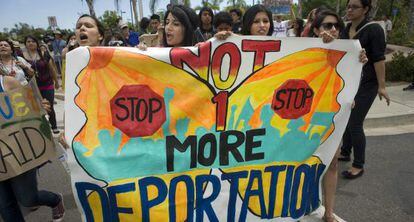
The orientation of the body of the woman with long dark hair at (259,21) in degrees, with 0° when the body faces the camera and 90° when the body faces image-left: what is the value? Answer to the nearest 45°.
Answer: approximately 0°

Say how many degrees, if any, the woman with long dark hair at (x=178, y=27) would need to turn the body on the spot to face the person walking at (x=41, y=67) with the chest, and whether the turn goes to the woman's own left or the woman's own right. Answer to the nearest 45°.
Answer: approximately 90° to the woman's own right

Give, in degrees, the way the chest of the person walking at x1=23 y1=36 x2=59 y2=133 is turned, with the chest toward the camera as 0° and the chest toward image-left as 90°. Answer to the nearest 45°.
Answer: approximately 45°

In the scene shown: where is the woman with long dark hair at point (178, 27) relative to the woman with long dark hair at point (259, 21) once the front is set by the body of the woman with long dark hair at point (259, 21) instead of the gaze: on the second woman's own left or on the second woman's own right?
on the second woman's own right

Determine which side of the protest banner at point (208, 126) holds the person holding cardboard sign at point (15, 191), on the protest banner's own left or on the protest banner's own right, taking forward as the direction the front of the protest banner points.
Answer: on the protest banner's own right

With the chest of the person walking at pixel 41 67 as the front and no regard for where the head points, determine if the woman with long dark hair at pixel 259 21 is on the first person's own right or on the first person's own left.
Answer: on the first person's own left

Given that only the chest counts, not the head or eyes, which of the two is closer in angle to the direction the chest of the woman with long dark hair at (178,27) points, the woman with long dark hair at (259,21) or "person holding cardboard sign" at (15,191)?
the person holding cardboard sign

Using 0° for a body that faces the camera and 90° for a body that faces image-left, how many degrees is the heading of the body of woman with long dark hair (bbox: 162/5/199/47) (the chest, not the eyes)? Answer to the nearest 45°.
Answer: approximately 45°
